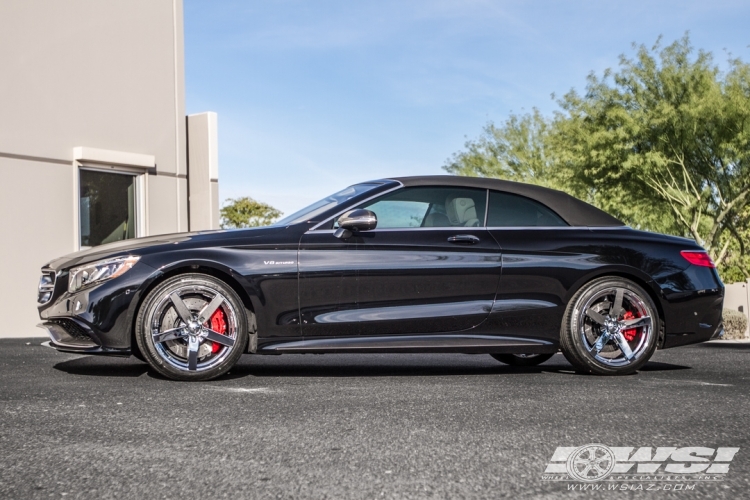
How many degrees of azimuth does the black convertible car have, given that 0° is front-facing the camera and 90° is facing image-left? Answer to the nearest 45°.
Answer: approximately 90°

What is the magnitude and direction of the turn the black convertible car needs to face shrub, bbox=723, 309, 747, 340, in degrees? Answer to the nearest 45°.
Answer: approximately 135° to its right

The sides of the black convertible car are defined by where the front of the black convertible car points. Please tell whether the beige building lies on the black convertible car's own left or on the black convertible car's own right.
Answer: on the black convertible car's own right

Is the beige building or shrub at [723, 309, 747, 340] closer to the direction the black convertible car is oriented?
the beige building

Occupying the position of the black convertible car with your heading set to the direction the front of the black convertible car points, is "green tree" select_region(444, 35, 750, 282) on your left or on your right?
on your right

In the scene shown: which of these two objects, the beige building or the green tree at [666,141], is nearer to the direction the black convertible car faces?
the beige building

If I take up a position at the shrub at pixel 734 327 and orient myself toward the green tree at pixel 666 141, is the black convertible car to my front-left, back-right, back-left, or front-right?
back-left

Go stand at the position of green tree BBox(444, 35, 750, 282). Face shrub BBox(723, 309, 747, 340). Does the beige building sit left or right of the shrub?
right
